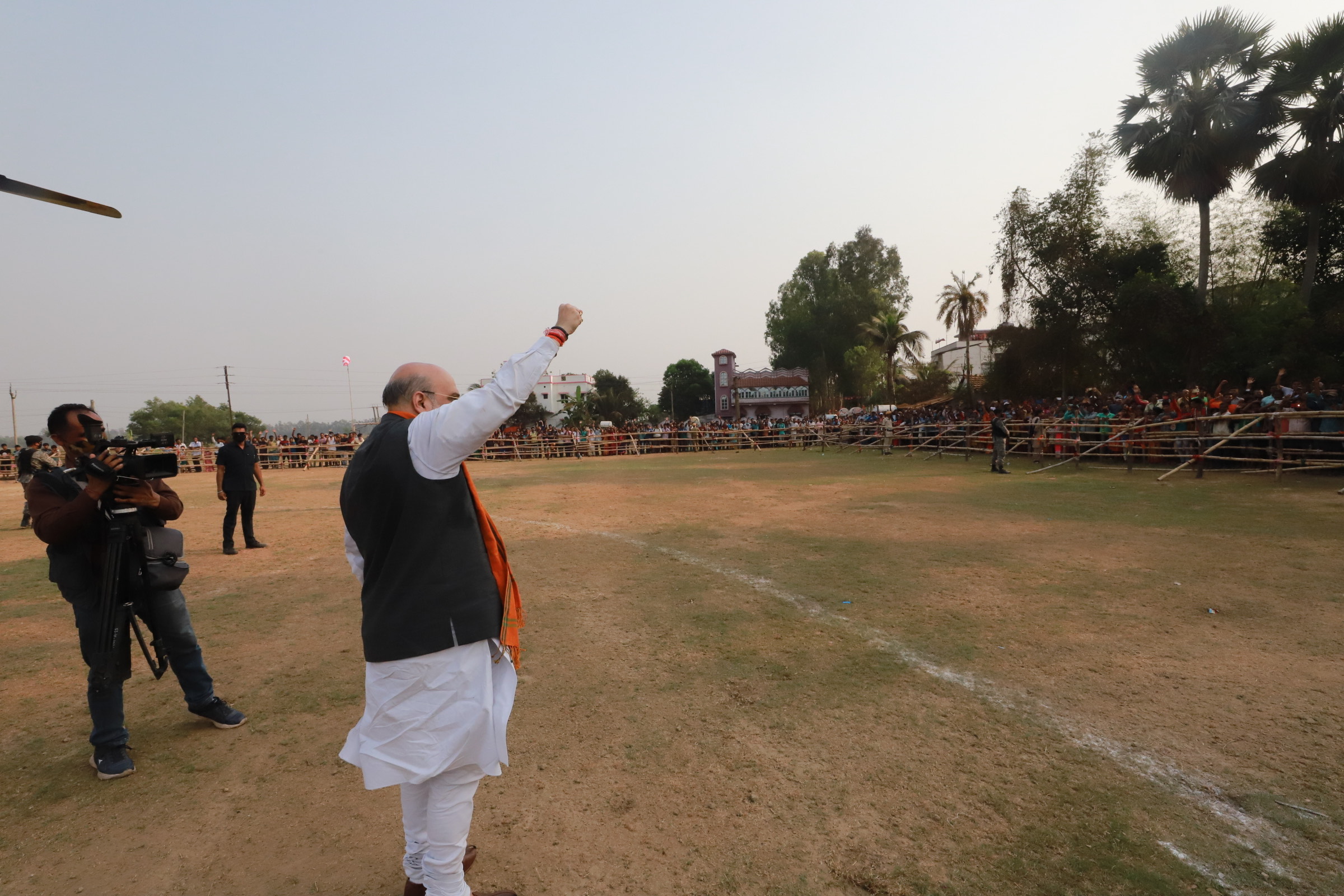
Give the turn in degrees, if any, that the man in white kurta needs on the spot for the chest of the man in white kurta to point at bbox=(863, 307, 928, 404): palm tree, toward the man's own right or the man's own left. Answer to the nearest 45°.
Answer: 0° — they already face it

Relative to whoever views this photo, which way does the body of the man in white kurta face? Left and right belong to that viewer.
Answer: facing away from the viewer and to the right of the viewer

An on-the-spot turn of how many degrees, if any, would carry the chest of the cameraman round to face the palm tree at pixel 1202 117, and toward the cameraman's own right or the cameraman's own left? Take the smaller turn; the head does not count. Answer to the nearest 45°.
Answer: approximately 45° to the cameraman's own left

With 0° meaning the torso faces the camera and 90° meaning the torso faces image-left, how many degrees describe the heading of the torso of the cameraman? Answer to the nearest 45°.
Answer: approximately 315°

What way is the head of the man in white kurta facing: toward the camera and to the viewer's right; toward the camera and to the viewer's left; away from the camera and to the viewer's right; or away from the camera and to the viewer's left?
away from the camera and to the viewer's right

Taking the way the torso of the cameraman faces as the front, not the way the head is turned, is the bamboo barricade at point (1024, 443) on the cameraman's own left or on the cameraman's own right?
on the cameraman's own left

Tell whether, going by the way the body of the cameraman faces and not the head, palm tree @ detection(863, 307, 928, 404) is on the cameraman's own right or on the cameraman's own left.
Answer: on the cameraman's own left

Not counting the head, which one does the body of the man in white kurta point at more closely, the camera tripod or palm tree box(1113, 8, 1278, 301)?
the palm tree

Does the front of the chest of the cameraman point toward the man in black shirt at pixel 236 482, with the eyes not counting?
no

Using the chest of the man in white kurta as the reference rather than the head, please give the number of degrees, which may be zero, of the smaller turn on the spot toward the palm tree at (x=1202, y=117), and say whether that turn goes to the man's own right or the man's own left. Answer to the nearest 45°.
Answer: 0° — they already face it

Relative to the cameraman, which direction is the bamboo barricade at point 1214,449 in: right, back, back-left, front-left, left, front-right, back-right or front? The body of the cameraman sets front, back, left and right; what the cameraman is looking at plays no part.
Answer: front-left

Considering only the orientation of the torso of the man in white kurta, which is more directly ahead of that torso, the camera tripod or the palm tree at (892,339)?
the palm tree

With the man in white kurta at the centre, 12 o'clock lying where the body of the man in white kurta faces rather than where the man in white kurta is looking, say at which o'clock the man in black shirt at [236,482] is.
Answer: The man in black shirt is roughly at 10 o'clock from the man in white kurta.

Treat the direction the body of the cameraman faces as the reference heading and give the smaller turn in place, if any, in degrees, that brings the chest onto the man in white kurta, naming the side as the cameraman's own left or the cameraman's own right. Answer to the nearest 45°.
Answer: approximately 45° to the cameraman's own right

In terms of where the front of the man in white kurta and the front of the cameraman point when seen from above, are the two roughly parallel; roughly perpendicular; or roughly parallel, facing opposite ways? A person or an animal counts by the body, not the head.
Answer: roughly perpendicular

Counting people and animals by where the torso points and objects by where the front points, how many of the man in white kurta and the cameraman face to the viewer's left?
0

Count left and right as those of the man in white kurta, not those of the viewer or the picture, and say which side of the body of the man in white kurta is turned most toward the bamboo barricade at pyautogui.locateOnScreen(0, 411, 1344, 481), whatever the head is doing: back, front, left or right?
front

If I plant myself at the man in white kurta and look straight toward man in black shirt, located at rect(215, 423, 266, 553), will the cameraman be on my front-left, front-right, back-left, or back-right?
front-left

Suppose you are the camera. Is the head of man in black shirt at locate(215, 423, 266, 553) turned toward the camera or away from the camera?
toward the camera
